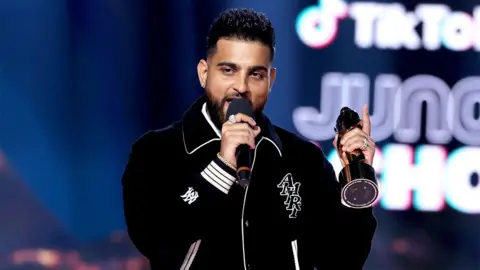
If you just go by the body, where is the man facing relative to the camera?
toward the camera
